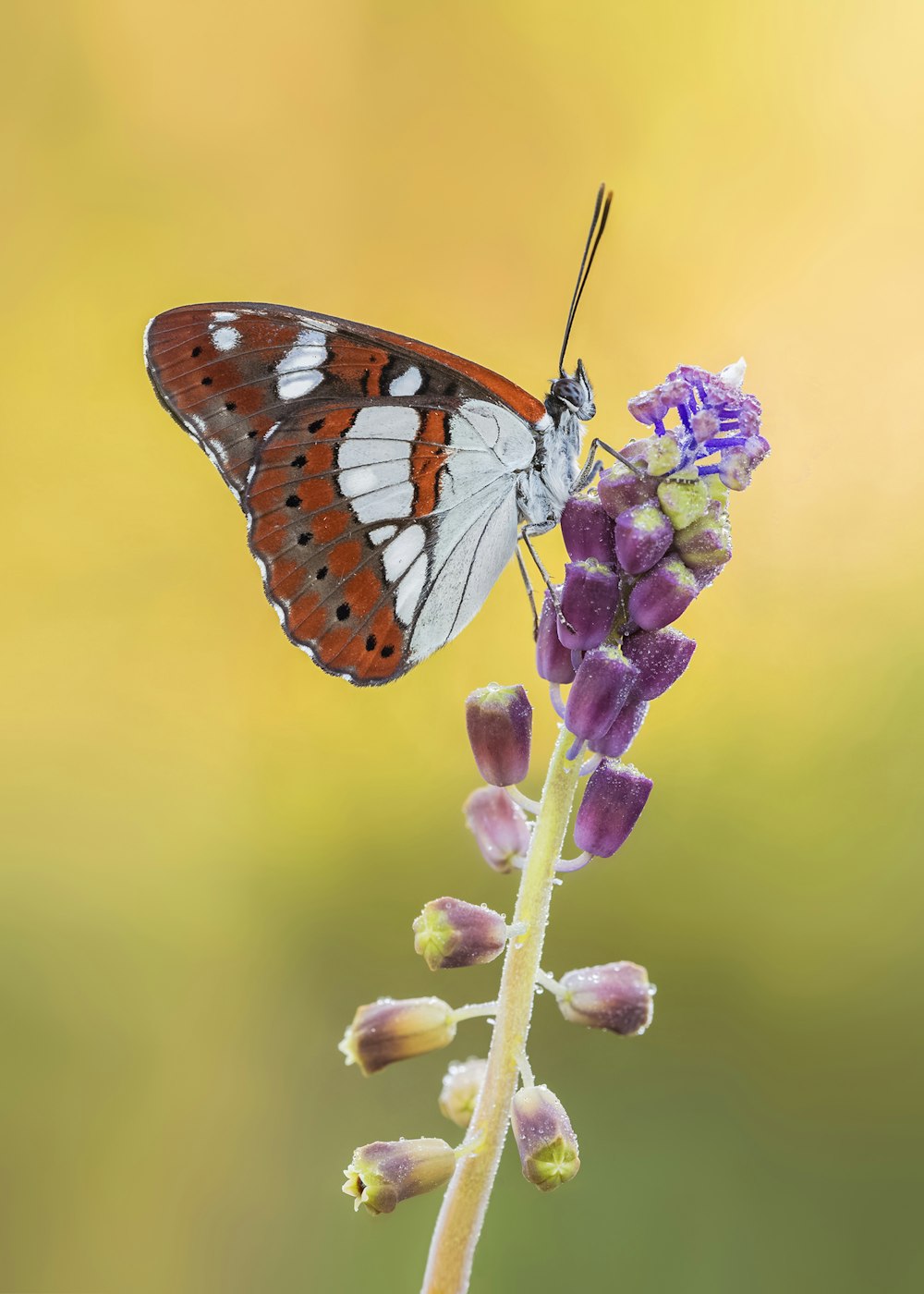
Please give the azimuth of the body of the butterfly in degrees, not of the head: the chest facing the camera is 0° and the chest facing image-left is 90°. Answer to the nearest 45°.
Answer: approximately 270°
